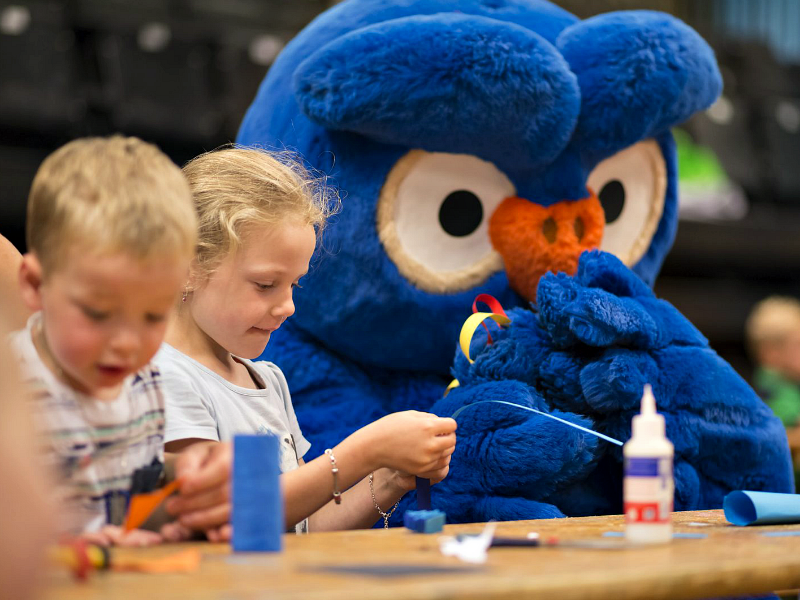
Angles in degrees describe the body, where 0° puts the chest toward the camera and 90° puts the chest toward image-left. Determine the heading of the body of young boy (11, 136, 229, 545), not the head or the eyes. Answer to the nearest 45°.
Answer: approximately 315°

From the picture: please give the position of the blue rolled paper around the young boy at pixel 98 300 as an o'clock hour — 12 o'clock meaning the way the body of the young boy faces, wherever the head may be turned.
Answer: The blue rolled paper is roughly at 10 o'clock from the young boy.

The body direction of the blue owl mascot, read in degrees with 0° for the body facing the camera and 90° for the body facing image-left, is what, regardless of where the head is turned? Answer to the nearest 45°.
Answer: approximately 315°

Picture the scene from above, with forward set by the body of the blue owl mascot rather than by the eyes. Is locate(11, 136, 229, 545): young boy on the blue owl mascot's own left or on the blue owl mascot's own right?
on the blue owl mascot's own right
